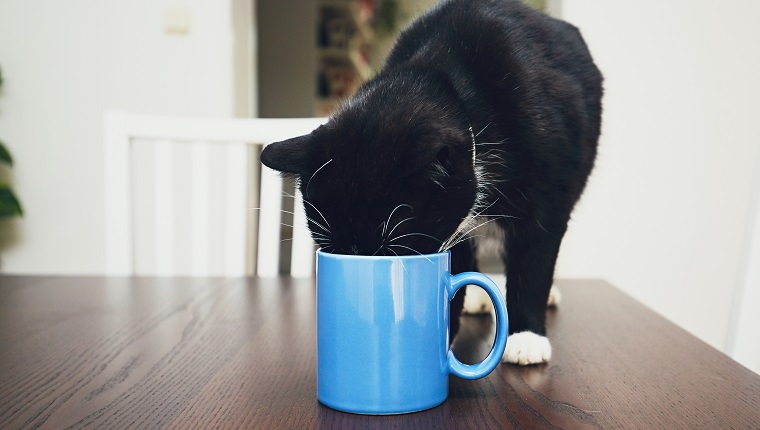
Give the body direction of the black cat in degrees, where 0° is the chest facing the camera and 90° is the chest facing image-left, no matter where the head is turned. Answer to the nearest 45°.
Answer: approximately 45°

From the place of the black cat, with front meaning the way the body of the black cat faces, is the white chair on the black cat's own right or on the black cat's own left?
on the black cat's own right
